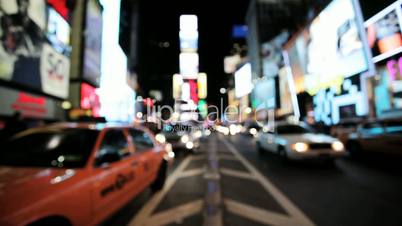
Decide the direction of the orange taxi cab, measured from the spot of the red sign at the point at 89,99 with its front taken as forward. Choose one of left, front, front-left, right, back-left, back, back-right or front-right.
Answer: front-right

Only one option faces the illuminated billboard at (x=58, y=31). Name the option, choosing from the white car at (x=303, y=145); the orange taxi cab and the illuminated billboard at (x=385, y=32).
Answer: the illuminated billboard at (x=385, y=32)

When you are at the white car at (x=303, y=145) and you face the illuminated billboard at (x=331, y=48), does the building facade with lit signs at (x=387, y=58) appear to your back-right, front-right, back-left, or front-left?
front-right

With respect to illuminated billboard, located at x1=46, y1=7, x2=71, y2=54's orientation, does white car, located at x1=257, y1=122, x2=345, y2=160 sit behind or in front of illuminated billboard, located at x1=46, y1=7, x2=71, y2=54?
in front

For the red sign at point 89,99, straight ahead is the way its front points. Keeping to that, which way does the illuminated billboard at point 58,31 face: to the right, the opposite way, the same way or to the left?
the same way

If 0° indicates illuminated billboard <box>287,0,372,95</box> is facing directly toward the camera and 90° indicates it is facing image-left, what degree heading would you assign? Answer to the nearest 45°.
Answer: approximately 45°

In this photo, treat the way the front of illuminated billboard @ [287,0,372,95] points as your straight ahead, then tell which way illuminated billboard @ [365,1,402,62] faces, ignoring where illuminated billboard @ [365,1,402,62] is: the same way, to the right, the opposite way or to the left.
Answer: the same way

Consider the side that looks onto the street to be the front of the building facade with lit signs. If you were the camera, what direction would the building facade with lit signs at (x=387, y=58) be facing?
facing the viewer and to the left of the viewer

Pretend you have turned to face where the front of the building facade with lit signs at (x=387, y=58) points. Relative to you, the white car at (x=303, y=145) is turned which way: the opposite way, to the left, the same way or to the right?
to the left

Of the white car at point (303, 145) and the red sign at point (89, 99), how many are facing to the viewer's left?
0

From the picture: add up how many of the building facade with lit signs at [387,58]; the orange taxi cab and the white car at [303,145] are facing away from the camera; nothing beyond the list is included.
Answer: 0

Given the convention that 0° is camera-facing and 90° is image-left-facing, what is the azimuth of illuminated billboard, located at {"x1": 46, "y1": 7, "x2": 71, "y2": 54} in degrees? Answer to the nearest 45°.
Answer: approximately 315°

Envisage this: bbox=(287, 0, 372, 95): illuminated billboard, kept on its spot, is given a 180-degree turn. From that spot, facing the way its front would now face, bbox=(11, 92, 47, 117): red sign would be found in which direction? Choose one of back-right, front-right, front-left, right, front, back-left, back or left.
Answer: back

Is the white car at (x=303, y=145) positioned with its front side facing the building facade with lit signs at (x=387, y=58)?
no

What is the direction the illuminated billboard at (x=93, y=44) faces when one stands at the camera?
facing the viewer and to the right of the viewer

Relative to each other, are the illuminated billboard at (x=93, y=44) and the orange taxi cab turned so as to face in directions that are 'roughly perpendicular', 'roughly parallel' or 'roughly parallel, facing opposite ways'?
roughly perpendicular

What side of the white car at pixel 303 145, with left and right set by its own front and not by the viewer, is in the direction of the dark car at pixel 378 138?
left

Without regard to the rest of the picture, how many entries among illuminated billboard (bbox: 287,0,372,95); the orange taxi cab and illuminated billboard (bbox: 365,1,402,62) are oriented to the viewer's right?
0

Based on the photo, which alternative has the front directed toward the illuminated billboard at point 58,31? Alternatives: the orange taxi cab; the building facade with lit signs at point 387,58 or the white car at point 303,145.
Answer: the building facade with lit signs

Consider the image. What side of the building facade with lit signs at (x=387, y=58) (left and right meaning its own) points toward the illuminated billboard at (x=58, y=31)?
front
